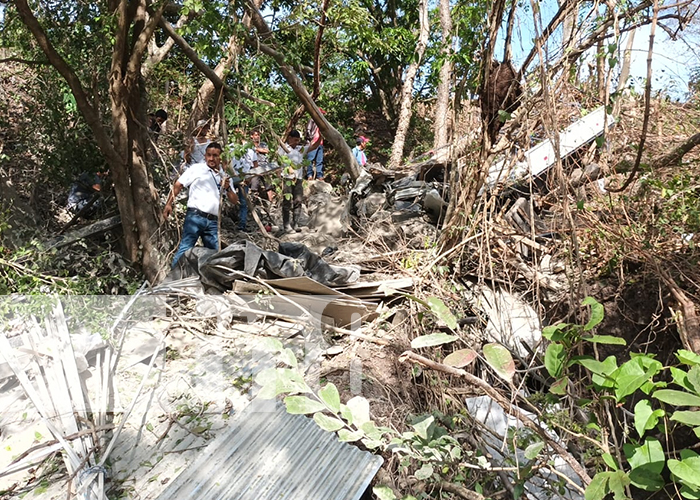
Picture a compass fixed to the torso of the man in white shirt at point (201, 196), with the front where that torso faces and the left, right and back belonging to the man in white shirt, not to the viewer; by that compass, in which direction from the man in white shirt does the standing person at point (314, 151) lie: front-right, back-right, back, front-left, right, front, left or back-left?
left

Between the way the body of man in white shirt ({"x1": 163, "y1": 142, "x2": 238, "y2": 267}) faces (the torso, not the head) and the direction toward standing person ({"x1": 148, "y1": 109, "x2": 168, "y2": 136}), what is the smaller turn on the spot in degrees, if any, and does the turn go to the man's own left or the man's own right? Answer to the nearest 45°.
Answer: approximately 135° to the man's own left

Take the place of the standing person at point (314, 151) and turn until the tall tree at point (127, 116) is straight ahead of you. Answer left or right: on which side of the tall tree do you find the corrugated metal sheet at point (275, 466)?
left

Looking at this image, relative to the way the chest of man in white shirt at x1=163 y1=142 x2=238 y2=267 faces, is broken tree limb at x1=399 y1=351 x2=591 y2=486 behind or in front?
in front

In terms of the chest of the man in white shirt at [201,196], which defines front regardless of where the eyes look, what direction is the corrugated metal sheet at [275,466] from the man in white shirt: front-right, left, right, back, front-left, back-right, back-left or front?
front-right

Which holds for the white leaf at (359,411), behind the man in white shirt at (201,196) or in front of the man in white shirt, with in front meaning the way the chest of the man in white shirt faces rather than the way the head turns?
in front

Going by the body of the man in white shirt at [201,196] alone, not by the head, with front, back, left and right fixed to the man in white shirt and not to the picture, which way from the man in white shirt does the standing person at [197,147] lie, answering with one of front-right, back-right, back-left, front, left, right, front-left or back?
back-left

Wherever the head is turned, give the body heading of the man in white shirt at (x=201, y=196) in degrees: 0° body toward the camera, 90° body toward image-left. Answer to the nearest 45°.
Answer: approximately 315°

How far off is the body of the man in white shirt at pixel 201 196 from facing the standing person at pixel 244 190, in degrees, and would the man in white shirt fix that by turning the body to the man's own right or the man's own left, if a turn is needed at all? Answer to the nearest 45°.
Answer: approximately 135° to the man's own left

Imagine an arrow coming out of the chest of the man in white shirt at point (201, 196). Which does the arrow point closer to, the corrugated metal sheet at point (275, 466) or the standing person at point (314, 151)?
the corrugated metal sheet

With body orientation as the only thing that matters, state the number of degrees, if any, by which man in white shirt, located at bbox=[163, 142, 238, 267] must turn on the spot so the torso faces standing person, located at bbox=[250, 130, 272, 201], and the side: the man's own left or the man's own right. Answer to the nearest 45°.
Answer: approximately 90° to the man's own left
